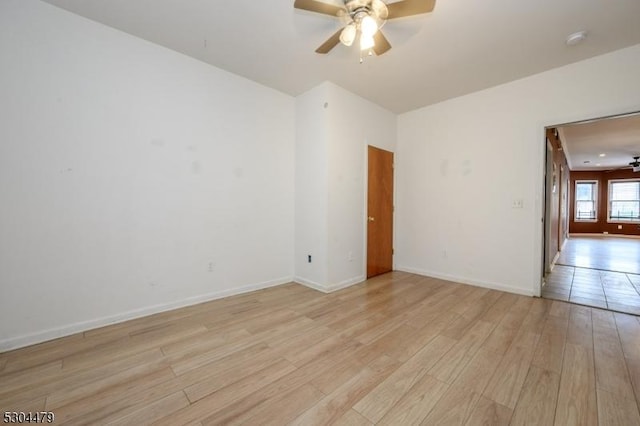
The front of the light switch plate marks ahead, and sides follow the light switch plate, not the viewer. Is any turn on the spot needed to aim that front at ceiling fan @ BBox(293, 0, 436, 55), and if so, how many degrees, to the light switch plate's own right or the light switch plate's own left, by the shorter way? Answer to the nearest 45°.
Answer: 0° — it already faces it

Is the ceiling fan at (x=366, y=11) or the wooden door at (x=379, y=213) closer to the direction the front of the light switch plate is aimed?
the ceiling fan

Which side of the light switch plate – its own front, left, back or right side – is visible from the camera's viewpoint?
front

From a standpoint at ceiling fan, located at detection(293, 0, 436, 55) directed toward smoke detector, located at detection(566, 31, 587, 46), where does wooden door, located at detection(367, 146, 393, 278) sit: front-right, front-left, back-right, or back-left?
front-left
